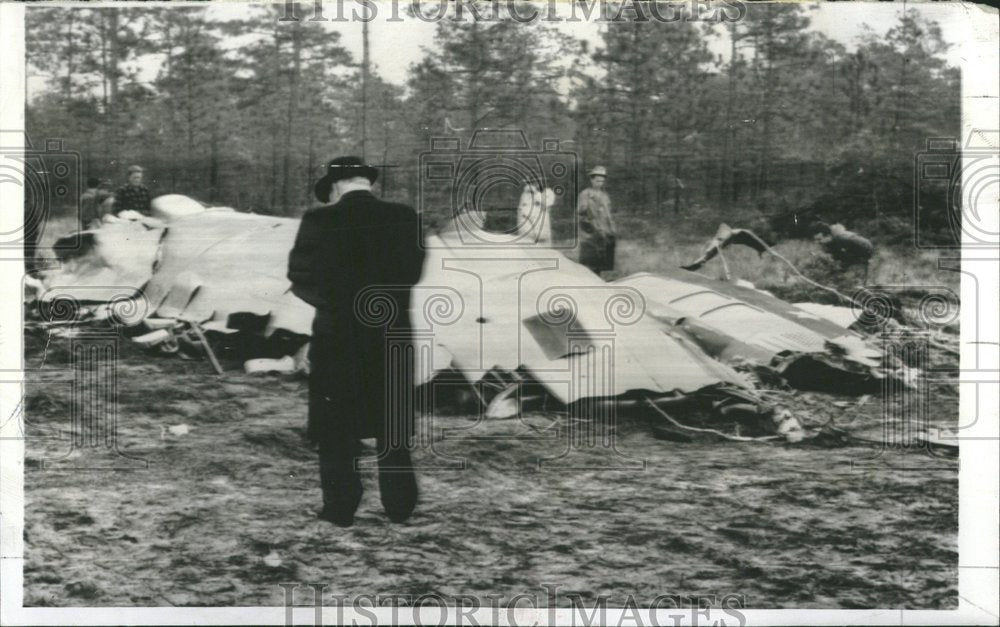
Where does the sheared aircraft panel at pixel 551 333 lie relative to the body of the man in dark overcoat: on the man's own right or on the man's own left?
on the man's own right

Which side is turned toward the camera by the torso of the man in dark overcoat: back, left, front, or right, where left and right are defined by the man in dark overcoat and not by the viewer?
back

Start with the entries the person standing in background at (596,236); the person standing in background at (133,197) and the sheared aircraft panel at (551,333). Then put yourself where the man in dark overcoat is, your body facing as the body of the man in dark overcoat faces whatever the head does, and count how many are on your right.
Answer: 2

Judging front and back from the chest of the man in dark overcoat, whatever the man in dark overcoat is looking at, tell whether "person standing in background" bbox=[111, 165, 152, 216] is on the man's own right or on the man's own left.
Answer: on the man's own left
